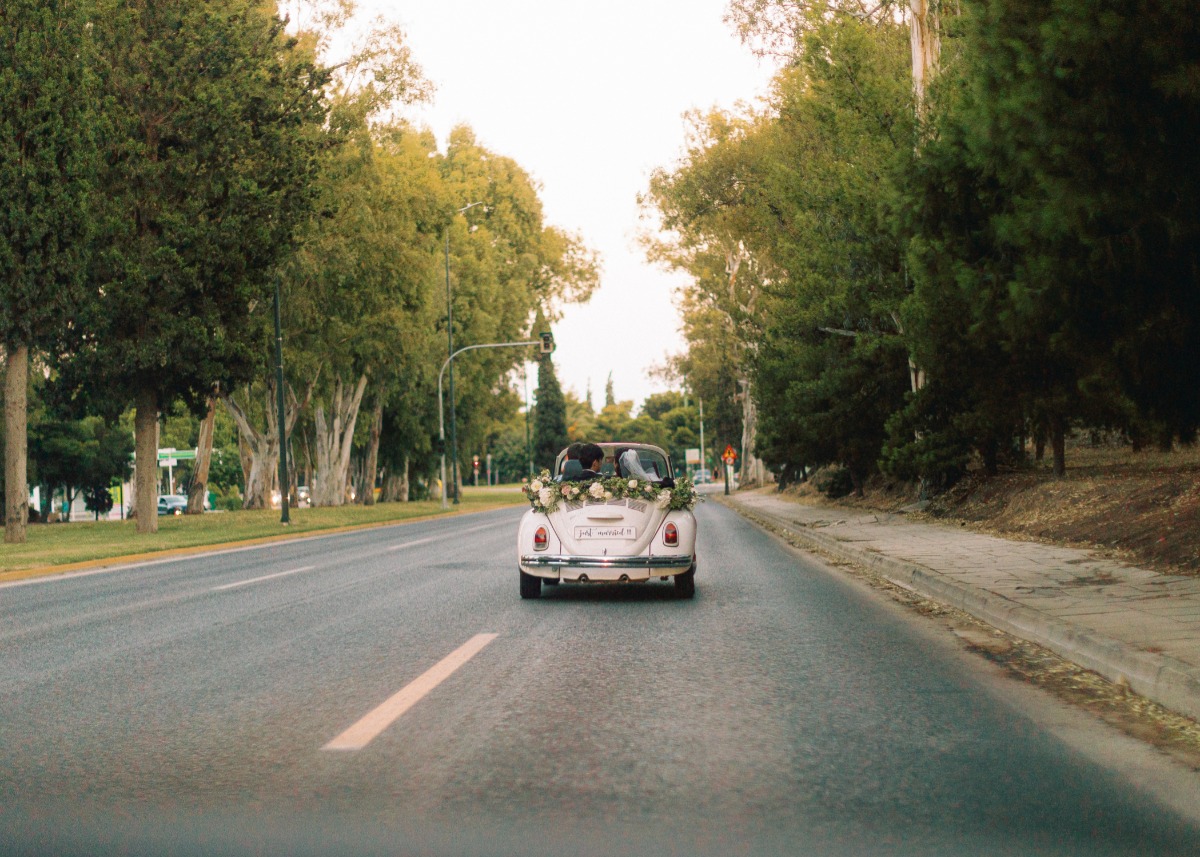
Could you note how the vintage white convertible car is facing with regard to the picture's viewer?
facing away from the viewer

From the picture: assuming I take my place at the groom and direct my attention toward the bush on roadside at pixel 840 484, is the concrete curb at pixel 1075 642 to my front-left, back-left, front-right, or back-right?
back-right

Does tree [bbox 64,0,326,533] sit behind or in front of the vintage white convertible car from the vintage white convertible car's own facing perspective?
in front

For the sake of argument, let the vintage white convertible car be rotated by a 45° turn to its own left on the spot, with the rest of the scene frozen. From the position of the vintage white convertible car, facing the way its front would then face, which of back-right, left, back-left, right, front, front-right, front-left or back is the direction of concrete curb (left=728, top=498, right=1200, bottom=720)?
back

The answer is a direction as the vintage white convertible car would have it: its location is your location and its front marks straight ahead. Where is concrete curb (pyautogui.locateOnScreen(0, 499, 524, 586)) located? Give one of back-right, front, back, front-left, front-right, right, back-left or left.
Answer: front-left

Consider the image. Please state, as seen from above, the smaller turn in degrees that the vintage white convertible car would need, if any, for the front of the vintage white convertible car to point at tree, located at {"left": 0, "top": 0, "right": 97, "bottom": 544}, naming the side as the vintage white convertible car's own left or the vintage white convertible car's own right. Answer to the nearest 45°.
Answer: approximately 45° to the vintage white convertible car's own left

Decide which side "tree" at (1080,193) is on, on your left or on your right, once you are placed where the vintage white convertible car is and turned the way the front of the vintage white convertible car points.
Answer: on your right

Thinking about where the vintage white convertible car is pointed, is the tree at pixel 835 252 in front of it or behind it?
in front
